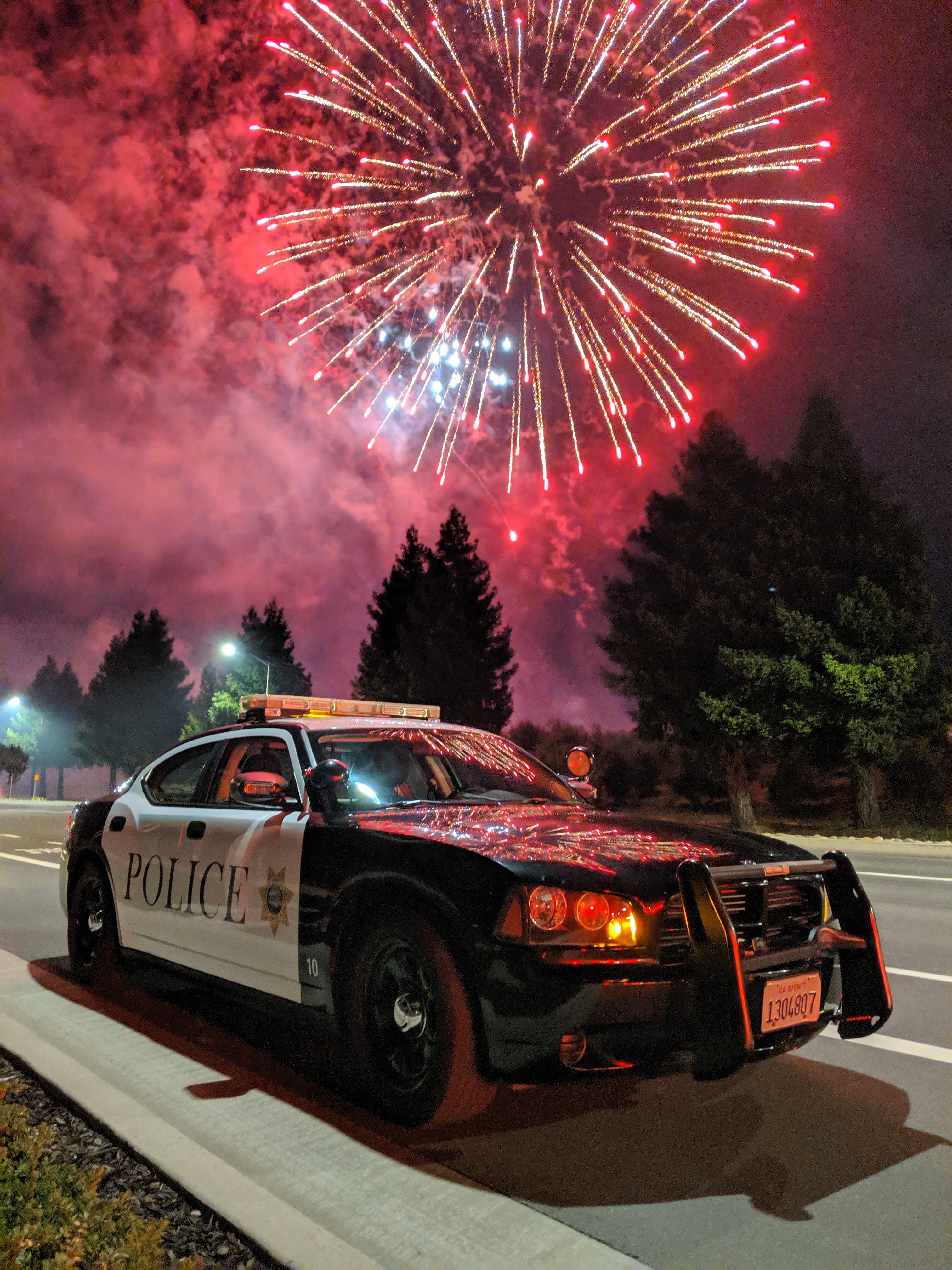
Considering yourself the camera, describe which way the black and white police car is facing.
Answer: facing the viewer and to the right of the viewer

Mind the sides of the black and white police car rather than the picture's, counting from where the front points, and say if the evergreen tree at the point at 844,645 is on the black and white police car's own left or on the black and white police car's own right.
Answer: on the black and white police car's own left

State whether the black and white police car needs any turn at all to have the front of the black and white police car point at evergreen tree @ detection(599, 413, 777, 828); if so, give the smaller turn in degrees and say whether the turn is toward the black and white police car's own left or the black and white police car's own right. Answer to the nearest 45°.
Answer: approximately 135° to the black and white police car's own left
